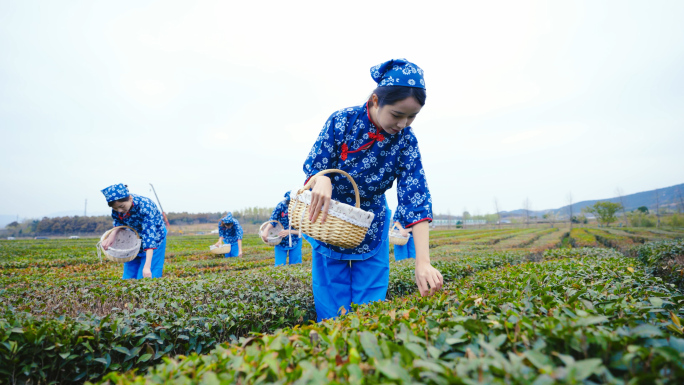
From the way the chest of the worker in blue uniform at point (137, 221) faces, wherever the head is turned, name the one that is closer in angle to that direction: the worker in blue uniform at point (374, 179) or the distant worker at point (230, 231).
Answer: the worker in blue uniform

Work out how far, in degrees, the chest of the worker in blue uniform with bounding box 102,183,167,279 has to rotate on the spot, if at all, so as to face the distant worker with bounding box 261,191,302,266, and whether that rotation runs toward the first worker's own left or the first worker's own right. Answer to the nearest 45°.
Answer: approximately 180°

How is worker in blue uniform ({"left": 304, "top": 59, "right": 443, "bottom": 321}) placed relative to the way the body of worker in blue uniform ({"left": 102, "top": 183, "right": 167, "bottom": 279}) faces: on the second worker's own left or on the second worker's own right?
on the second worker's own left

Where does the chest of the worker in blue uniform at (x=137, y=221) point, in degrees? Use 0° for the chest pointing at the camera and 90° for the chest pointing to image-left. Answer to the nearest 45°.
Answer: approximately 45°

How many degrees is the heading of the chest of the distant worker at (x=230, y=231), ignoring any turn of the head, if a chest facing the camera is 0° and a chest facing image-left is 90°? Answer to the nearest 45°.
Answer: approximately 45°

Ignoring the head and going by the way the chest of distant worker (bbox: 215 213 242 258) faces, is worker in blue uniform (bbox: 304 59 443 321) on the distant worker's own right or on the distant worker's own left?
on the distant worker's own left

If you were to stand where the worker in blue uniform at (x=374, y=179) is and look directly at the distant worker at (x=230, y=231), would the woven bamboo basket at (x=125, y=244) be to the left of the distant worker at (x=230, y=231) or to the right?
left
